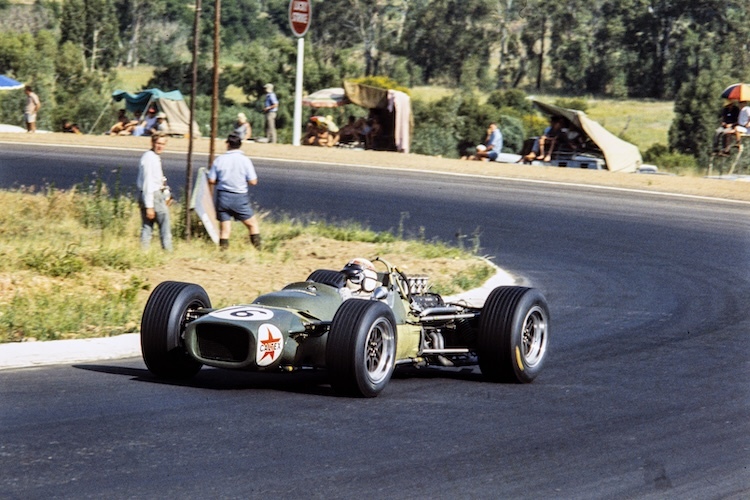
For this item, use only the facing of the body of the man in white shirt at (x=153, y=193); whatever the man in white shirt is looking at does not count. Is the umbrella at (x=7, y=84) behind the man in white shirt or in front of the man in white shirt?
behind

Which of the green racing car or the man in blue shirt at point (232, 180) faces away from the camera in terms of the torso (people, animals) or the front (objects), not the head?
the man in blue shirt

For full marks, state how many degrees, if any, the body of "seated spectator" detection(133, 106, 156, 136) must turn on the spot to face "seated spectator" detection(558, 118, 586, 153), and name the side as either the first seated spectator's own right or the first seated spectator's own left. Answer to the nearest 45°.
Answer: approximately 90° to the first seated spectator's own left

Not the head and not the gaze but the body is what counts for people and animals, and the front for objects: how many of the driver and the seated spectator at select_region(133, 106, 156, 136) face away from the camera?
0

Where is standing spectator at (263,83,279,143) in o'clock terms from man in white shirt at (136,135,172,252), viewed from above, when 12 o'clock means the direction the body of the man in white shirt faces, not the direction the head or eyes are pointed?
The standing spectator is roughly at 8 o'clock from the man in white shirt.

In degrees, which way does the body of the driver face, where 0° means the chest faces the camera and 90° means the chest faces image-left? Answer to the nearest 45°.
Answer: approximately 45°

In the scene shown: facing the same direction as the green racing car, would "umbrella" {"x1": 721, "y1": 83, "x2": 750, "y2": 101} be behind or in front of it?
behind

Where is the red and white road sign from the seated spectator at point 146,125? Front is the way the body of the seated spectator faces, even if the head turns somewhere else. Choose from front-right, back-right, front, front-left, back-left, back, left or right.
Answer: back-left

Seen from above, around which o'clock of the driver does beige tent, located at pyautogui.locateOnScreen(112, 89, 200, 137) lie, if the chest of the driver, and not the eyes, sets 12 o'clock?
The beige tent is roughly at 4 o'clock from the driver.

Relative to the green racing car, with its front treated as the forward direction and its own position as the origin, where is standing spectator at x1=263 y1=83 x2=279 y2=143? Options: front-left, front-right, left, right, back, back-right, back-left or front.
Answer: back-right

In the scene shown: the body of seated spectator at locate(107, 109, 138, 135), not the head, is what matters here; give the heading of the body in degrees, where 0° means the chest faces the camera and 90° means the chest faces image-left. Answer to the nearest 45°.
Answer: approximately 45°

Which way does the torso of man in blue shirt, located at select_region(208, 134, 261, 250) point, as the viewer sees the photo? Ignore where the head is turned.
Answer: away from the camera

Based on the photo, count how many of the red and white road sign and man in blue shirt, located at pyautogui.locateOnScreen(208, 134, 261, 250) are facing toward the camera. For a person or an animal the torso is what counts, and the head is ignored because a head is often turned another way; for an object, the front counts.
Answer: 1
